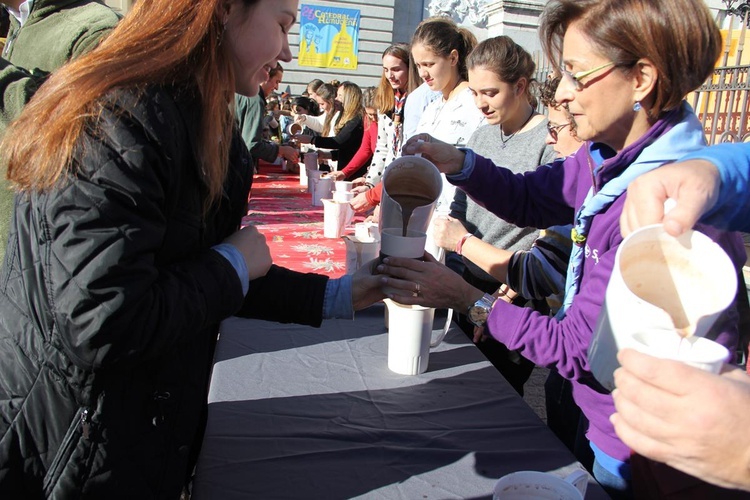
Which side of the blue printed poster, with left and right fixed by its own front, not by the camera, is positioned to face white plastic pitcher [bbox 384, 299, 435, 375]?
front

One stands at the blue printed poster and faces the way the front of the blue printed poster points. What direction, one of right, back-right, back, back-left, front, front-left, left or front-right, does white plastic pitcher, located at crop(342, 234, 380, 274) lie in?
front

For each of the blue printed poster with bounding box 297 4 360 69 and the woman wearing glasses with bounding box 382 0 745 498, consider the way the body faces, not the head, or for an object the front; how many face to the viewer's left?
1

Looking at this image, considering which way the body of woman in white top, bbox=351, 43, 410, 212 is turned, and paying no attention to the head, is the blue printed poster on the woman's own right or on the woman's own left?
on the woman's own right

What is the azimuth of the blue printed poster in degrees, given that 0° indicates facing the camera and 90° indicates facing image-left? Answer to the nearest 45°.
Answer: approximately 0°

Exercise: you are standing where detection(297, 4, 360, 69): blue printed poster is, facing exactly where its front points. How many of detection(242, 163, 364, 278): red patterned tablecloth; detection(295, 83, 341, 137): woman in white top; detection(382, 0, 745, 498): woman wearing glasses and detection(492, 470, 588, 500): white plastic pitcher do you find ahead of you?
4

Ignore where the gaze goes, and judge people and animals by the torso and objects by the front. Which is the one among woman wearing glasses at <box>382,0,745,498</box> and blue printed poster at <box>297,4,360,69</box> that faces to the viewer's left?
the woman wearing glasses

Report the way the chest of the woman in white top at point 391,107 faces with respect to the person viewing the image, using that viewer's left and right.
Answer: facing the viewer and to the left of the viewer

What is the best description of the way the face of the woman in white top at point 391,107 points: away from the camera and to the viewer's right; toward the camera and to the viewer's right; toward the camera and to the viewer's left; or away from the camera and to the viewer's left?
toward the camera and to the viewer's left

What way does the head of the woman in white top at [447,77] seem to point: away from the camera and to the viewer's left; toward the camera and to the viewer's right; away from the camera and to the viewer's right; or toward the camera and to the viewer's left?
toward the camera and to the viewer's left

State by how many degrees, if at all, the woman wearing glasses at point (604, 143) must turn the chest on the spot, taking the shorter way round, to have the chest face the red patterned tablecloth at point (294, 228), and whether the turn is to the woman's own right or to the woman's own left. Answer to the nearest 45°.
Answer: approximately 45° to the woman's own right

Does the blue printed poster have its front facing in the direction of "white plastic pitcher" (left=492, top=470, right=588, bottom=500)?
yes

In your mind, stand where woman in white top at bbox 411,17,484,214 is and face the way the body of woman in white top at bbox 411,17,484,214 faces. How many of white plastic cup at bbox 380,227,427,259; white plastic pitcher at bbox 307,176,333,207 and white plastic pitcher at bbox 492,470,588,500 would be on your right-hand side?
1

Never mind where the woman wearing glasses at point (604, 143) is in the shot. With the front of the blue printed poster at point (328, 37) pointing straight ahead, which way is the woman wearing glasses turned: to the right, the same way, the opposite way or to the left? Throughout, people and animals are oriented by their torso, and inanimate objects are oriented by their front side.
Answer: to the right

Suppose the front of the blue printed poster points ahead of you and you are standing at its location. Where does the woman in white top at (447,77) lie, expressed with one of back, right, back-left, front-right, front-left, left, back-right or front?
front

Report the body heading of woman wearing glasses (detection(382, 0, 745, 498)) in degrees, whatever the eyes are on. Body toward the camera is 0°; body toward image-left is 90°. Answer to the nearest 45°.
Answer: approximately 90°
